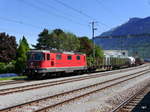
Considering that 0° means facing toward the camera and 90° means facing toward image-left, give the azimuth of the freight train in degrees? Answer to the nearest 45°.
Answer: approximately 45°
